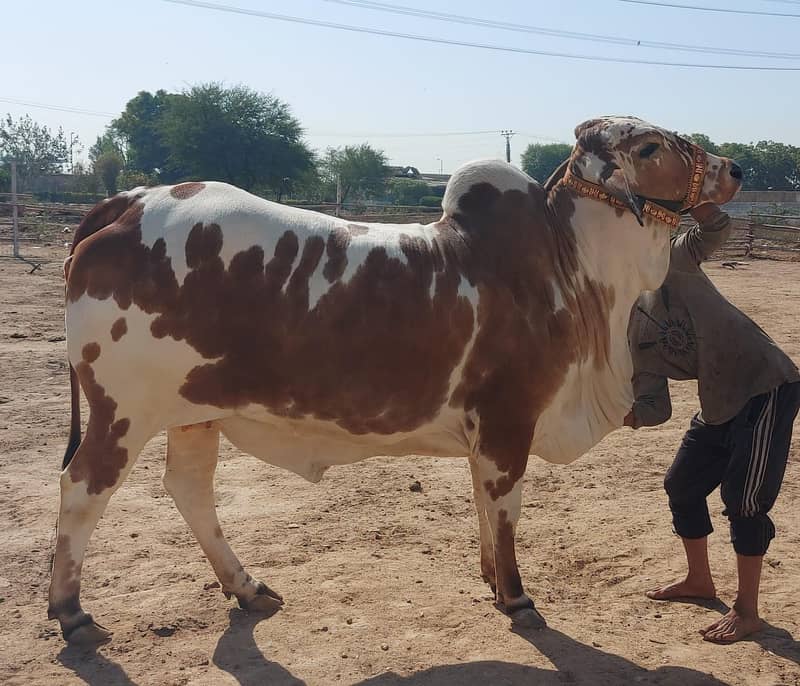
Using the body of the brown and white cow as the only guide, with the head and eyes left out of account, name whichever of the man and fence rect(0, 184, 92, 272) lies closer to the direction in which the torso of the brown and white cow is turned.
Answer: the man

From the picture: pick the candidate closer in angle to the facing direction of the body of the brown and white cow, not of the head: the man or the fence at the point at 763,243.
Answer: the man

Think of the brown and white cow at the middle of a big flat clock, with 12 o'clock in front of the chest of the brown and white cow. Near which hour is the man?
The man is roughly at 12 o'clock from the brown and white cow.

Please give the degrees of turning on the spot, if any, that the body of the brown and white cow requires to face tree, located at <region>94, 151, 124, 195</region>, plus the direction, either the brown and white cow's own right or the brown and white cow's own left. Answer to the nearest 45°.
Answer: approximately 90° to the brown and white cow's own left

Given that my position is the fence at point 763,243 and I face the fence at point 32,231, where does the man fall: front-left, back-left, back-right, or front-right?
front-left

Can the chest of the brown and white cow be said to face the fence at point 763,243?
no

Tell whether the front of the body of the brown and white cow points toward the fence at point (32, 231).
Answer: no

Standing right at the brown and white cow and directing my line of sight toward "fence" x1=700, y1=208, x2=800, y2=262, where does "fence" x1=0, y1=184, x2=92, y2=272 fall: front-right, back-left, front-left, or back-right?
front-left

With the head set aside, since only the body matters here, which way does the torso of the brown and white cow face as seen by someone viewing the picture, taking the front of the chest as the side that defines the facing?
to the viewer's right

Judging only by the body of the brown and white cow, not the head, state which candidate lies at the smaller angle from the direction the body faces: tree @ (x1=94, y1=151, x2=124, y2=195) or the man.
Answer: the man

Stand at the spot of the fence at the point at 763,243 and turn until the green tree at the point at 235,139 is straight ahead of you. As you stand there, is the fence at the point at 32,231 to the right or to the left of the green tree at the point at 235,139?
left

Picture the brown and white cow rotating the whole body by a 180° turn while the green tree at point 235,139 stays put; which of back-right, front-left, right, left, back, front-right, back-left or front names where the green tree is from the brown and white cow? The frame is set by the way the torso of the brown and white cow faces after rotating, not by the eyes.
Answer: right
